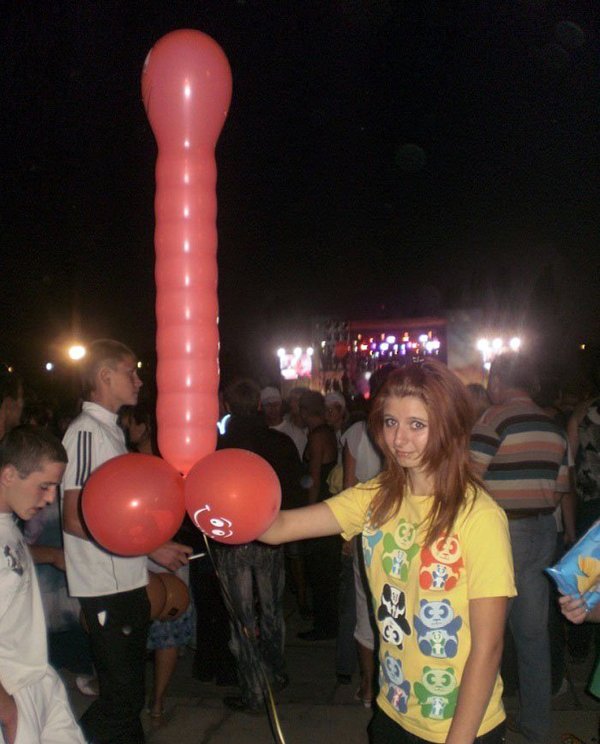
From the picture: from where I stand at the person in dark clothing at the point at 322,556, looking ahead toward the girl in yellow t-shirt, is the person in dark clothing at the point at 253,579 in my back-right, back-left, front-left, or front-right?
front-right

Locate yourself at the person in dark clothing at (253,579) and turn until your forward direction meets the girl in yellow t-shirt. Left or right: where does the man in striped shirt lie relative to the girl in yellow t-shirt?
left

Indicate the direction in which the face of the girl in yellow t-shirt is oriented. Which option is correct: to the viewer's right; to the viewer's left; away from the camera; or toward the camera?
toward the camera

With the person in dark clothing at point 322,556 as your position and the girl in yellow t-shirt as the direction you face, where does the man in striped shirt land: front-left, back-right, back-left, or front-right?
front-left

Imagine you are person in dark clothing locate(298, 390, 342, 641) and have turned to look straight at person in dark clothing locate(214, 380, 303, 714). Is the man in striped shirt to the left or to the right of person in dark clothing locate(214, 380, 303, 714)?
left
